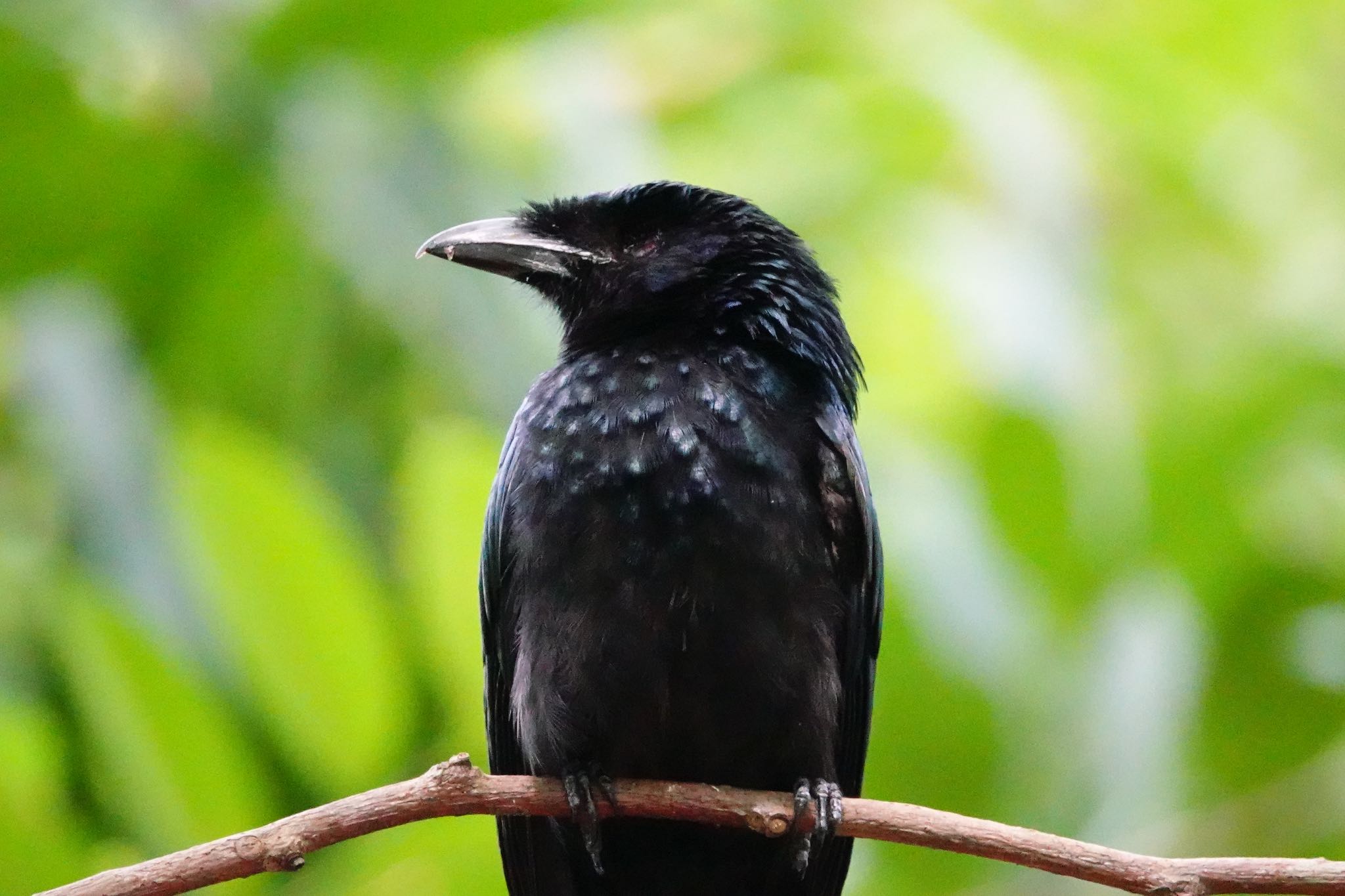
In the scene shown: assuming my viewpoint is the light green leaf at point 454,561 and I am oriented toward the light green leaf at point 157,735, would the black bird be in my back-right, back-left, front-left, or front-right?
back-left

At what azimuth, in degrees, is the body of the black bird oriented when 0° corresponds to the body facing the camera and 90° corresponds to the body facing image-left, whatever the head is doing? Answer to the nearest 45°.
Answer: approximately 0°

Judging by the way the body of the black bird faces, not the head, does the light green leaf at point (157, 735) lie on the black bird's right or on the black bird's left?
on the black bird's right

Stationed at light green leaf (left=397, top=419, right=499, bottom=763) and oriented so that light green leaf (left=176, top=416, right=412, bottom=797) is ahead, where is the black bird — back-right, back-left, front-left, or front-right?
back-left

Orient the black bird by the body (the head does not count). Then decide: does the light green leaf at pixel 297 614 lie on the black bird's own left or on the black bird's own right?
on the black bird's own right

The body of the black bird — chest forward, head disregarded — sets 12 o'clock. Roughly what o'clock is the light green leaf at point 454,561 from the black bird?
The light green leaf is roughly at 6 o'clock from the black bird.
